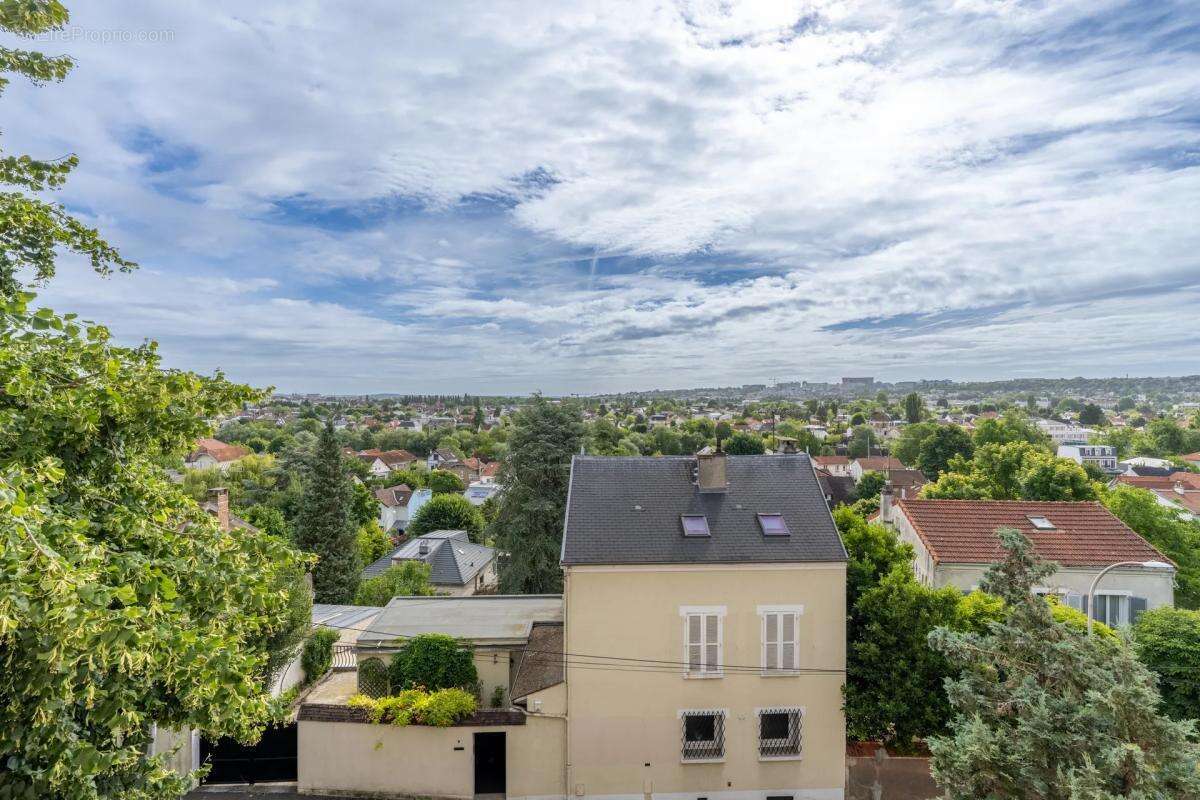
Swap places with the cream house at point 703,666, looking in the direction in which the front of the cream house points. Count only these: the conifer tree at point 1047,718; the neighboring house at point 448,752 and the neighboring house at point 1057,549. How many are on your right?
1

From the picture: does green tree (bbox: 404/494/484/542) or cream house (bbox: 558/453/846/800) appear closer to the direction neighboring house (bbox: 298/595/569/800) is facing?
the cream house

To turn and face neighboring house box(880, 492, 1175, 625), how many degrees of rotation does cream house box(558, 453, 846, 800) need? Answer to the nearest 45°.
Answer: approximately 135° to its left

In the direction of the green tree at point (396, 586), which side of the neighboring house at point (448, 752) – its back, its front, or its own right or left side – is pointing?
back

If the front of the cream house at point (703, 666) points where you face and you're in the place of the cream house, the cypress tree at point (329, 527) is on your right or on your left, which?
on your right

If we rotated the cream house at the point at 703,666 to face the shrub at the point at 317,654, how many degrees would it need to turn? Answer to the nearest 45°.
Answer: approximately 90° to its right

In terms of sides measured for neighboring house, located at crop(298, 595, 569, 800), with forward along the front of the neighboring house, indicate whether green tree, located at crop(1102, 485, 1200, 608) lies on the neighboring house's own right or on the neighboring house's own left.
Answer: on the neighboring house's own left

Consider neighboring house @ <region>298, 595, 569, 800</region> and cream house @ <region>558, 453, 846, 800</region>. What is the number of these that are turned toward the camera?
2

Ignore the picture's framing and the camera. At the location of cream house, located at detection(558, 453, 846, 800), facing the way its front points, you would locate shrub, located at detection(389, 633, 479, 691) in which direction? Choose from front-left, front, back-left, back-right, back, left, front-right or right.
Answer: right

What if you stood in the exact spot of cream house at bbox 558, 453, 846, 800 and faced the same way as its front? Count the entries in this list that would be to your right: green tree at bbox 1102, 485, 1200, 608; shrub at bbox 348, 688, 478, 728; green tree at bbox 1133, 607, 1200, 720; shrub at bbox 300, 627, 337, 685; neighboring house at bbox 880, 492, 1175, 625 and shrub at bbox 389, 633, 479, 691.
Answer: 3

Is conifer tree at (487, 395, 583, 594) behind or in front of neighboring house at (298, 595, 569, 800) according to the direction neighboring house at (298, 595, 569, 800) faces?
behind

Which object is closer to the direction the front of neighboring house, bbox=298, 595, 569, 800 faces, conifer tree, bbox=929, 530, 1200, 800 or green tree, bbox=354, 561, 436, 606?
the conifer tree

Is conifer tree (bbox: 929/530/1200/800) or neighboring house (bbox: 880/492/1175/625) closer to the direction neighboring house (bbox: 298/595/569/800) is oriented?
the conifer tree

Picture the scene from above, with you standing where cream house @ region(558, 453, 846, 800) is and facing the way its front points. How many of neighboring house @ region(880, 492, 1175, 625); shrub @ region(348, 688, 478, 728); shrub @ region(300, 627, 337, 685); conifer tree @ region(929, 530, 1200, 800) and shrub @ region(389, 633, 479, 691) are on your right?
3
